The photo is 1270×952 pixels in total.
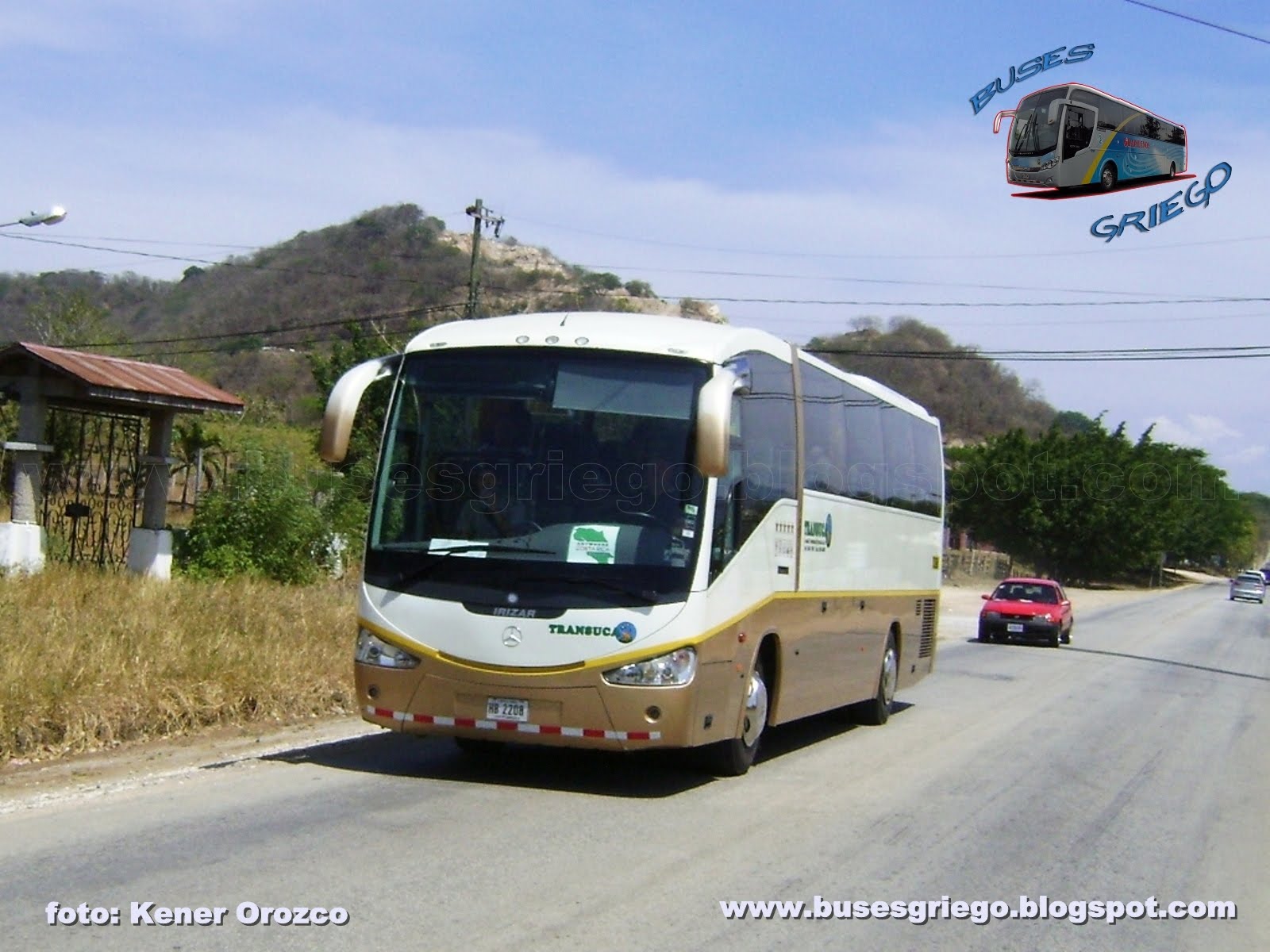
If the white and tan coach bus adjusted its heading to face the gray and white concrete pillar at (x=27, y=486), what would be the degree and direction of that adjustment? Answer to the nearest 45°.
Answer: approximately 90° to its right

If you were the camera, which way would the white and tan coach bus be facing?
facing the viewer and to the left of the viewer

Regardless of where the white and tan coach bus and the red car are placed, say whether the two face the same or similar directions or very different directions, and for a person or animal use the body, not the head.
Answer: same or similar directions

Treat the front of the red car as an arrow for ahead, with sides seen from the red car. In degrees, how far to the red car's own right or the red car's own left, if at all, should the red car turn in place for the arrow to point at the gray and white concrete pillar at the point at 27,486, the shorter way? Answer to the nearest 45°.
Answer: approximately 45° to the red car's own right

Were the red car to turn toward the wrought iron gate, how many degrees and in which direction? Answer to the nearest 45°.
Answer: approximately 45° to its right

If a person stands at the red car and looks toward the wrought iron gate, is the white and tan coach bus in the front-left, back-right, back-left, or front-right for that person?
front-left

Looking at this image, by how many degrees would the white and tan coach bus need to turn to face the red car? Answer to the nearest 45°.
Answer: approximately 180°

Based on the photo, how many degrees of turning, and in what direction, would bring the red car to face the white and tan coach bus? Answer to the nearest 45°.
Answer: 0° — it already faces it

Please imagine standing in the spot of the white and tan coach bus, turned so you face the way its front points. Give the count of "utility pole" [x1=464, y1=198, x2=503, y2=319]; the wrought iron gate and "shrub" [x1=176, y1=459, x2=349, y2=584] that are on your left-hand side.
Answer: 0

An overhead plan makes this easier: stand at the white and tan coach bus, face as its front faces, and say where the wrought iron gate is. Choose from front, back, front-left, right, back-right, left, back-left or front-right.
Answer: right

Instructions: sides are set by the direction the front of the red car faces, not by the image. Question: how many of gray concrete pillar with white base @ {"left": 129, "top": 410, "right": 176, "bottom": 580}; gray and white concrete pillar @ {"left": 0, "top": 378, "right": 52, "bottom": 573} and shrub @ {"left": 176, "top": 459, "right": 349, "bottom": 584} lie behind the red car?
0

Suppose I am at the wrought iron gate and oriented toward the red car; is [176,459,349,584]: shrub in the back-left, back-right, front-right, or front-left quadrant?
front-right

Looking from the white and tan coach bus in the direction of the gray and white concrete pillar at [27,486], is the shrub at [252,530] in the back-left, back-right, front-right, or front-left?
front-right

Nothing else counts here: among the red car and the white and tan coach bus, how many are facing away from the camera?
0

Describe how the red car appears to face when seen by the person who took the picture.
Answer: facing the viewer

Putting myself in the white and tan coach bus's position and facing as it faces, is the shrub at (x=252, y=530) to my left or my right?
on my right
